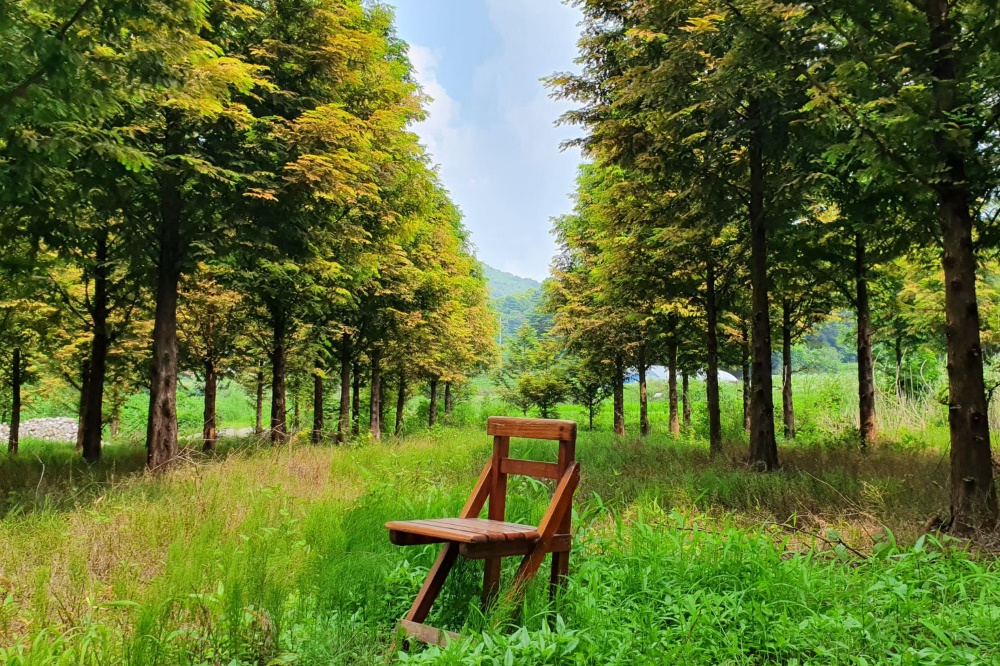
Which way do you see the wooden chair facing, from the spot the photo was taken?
facing the viewer and to the left of the viewer

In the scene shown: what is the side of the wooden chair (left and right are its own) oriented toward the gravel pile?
right

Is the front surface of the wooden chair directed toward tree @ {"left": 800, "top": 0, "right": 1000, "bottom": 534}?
no

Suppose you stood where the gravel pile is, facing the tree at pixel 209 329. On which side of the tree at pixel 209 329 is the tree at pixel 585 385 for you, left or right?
left

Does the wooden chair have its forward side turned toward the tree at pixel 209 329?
no

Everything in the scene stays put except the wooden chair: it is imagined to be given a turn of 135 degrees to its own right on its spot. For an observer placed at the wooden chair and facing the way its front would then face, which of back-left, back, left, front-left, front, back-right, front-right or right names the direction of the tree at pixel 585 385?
front
